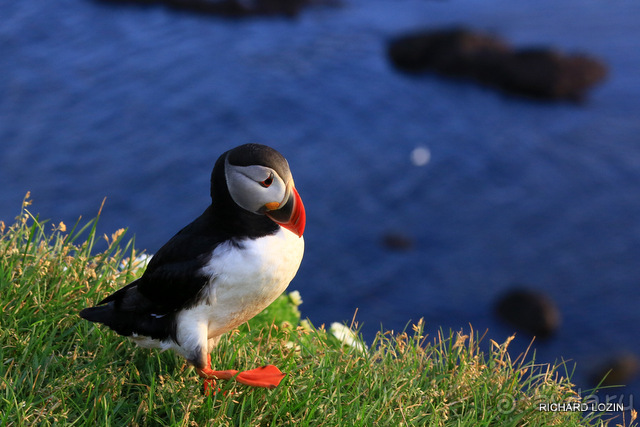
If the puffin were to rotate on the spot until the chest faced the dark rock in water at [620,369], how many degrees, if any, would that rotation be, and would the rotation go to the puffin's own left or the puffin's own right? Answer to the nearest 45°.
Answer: approximately 45° to the puffin's own left

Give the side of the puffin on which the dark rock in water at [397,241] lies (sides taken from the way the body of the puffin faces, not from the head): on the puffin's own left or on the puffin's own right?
on the puffin's own left

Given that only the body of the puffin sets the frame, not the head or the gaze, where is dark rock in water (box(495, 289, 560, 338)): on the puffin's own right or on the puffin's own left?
on the puffin's own left

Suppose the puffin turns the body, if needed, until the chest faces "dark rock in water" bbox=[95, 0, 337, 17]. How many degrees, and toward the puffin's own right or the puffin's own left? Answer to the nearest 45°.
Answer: approximately 90° to the puffin's own left

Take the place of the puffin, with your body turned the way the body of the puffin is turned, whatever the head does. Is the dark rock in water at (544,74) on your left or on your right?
on your left

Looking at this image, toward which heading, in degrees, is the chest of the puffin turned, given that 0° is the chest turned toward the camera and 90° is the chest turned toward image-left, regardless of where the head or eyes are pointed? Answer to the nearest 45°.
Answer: approximately 270°
